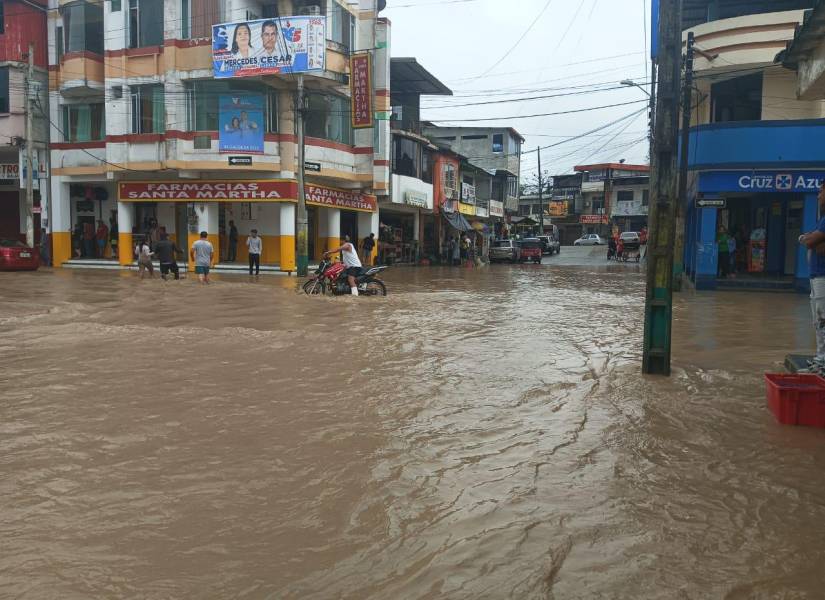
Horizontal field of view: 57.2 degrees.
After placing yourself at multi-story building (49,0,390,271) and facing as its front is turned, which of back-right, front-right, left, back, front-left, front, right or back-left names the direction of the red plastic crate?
front

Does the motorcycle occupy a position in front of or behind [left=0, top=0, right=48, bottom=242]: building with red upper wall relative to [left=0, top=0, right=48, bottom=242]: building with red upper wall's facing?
in front

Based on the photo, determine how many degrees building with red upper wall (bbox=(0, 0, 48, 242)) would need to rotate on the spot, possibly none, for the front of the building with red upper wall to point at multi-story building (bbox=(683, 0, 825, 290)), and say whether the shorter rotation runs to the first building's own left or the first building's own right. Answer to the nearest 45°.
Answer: approximately 45° to the first building's own left

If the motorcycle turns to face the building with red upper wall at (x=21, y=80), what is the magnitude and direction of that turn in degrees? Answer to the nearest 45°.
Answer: approximately 45° to its right

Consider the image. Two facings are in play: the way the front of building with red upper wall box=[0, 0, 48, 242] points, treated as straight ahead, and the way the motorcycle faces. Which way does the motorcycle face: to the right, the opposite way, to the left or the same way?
to the right

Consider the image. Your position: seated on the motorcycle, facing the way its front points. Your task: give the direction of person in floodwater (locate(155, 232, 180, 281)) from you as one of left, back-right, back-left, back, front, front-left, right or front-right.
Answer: front-right

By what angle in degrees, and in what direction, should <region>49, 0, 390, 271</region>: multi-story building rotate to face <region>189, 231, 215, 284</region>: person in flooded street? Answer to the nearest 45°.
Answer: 0° — it already faces them

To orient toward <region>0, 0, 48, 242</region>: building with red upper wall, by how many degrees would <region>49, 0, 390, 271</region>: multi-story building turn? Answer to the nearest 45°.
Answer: approximately 135° to its right

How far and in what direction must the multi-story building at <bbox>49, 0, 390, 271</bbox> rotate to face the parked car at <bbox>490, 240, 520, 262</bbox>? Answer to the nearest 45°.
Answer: approximately 135° to its left

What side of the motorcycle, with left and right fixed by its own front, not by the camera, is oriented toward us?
left

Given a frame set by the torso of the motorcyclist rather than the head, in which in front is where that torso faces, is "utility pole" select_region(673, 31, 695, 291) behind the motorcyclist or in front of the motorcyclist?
behind

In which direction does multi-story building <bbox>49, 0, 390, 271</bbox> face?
toward the camera

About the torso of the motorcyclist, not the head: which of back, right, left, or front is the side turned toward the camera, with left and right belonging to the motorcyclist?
left

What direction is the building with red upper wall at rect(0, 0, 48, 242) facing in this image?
toward the camera

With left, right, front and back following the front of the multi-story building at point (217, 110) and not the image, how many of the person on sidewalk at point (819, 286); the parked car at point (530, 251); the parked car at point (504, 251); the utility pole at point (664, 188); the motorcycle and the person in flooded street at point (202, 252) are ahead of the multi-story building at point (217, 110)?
4
